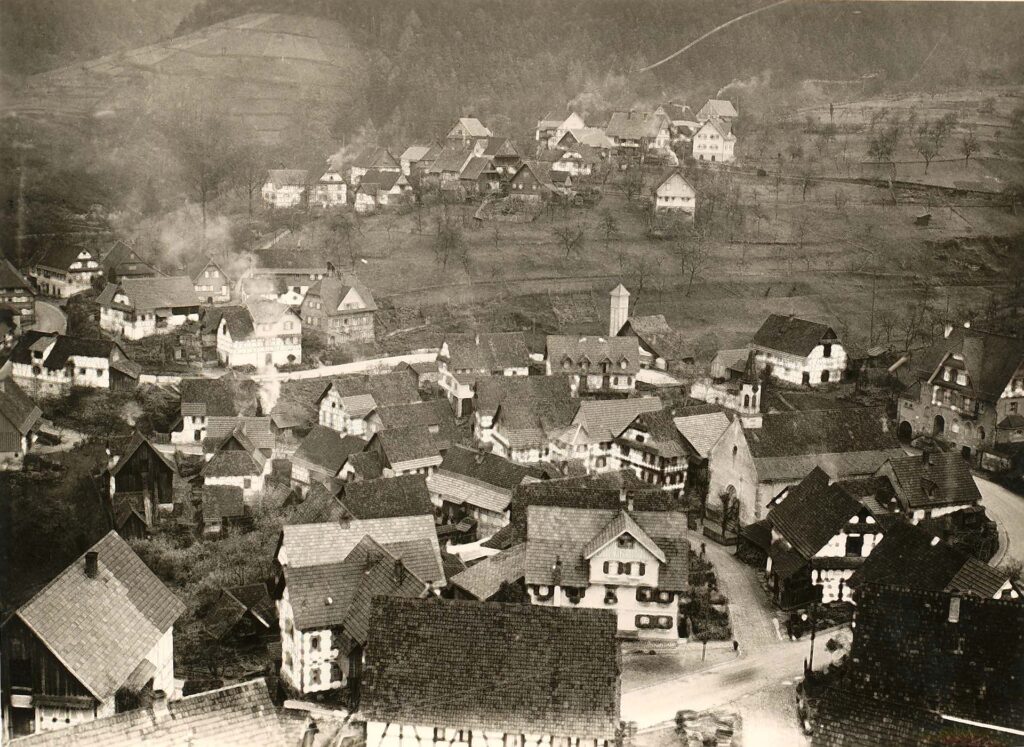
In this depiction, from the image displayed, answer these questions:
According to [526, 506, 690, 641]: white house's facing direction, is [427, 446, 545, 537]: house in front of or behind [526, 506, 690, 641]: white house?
behind

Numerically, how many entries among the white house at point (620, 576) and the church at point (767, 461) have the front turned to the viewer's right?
0

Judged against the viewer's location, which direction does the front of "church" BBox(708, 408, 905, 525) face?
facing the viewer and to the left of the viewer

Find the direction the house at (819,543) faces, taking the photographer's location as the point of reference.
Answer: facing the viewer and to the right of the viewer

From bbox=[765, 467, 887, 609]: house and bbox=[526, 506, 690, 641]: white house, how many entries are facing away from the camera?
0

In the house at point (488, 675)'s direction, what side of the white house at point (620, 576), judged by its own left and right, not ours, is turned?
front

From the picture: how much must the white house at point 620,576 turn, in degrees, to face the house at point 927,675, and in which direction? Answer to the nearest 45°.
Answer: approximately 45° to its left

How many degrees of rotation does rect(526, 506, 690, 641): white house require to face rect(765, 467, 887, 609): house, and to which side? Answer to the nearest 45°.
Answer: approximately 135° to its left

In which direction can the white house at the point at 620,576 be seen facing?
toward the camera

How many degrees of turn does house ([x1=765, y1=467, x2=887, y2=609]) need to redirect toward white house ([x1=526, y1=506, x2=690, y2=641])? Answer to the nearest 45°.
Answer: approximately 90° to its right

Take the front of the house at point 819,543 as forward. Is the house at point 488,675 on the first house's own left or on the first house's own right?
on the first house's own right

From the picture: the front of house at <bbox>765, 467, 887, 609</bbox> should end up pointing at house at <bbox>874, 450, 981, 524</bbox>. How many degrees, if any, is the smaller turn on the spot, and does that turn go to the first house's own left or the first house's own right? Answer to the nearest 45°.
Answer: approximately 90° to the first house's own left

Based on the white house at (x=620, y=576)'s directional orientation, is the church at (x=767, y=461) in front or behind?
behind
